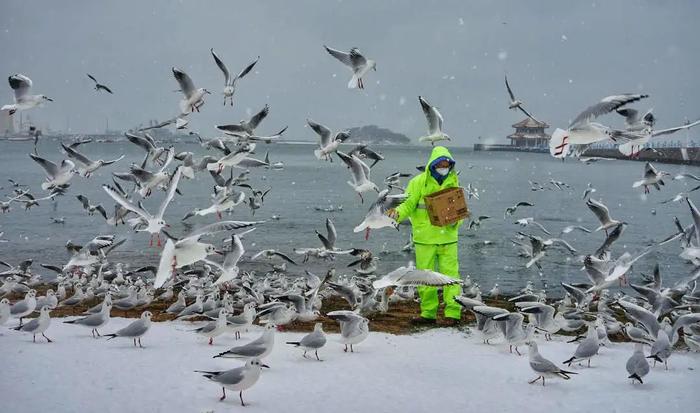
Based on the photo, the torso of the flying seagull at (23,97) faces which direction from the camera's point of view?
to the viewer's right

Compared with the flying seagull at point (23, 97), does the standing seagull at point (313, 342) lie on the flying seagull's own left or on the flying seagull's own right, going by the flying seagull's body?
on the flying seagull's own right

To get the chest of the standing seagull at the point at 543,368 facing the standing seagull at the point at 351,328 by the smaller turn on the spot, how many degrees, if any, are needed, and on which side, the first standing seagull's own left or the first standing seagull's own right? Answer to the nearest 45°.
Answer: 0° — it already faces it

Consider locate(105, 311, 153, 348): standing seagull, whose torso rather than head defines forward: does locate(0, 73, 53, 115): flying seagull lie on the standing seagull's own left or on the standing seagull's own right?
on the standing seagull's own left

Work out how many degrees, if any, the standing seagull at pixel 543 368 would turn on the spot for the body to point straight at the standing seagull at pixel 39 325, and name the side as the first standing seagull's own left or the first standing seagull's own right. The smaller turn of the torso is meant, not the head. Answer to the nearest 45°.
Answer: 0° — it already faces it

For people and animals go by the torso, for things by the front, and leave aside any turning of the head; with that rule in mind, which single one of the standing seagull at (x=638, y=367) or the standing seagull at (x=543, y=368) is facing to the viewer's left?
the standing seagull at (x=543, y=368)

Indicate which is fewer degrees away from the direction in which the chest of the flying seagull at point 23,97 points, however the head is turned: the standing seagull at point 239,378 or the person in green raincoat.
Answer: the person in green raincoat

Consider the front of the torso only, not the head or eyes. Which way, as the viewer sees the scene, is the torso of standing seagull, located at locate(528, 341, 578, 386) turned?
to the viewer's left

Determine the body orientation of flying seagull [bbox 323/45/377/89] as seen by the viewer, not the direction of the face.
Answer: to the viewer's right
